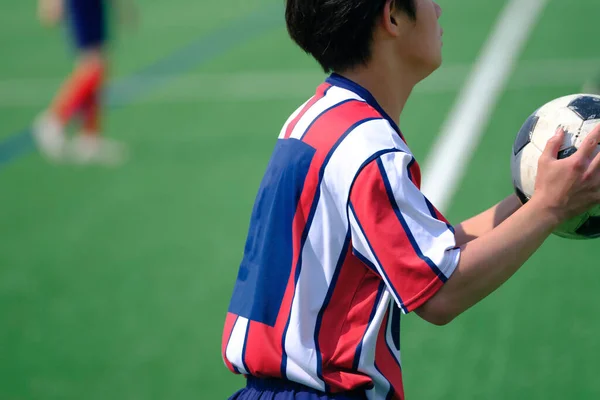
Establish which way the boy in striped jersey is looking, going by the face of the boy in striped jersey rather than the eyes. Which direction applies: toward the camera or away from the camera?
away from the camera
